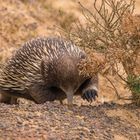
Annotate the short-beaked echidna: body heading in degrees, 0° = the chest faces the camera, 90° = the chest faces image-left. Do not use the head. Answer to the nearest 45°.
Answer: approximately 315°
